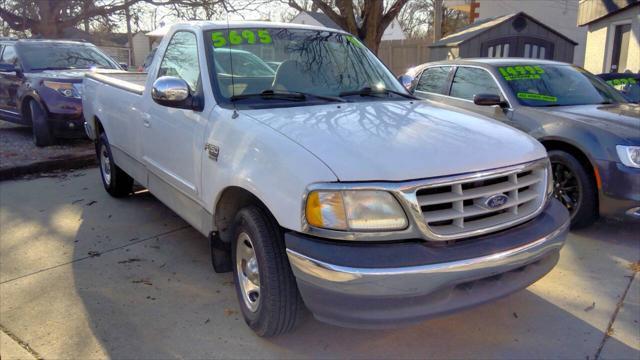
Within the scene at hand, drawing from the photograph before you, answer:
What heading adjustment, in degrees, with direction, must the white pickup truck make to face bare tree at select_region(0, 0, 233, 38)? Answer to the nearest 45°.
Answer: approximately 180°

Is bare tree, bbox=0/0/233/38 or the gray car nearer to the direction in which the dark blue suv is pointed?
the gray car

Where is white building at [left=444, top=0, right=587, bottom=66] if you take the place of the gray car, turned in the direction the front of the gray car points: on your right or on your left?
on your left

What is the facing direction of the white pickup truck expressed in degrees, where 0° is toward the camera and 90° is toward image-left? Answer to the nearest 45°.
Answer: approximately 315°

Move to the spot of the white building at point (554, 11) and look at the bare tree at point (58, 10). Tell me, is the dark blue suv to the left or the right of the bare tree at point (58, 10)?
left

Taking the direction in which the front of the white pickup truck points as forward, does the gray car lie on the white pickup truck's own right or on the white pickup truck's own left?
on the white pickup truck's own left

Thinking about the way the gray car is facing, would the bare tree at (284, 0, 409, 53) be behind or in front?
behind

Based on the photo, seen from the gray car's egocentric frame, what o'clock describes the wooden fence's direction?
The wooden fence is roughly at 7 o'clock from the gray car.
